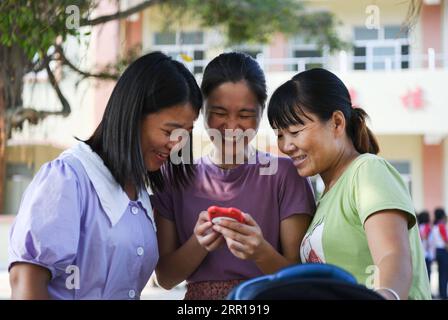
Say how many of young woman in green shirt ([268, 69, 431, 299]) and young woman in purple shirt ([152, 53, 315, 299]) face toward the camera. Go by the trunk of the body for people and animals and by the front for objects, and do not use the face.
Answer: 1

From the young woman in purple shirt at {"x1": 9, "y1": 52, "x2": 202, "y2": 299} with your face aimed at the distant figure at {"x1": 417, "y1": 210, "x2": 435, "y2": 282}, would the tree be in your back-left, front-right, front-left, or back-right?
front-left

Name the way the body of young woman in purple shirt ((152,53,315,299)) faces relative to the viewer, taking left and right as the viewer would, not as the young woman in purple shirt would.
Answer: facing the viewer

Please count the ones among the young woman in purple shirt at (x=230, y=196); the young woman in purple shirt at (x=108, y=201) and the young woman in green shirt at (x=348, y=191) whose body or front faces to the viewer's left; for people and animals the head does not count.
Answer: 1

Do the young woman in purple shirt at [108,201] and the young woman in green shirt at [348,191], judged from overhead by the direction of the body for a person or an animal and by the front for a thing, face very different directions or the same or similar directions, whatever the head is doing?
very different directions

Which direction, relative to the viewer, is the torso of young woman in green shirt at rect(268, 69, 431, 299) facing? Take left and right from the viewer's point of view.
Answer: facing to the left of the viewer

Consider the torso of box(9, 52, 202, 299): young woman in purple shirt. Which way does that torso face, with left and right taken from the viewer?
facing the viewer and to the right of the viewer

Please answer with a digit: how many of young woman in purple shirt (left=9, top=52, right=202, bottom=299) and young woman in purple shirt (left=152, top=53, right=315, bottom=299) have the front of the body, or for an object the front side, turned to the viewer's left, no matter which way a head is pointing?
0

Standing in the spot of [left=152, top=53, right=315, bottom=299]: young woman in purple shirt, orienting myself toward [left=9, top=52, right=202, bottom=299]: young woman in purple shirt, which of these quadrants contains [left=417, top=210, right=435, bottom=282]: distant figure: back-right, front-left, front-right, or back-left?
back-right

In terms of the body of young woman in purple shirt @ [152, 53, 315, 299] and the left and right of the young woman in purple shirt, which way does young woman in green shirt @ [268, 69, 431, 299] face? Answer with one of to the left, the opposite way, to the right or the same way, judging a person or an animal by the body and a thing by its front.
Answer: to the right

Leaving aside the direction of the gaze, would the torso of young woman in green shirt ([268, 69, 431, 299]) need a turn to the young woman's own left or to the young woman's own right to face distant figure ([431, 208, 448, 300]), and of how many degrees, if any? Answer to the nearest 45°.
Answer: approximately 90° to the young woman's own right
